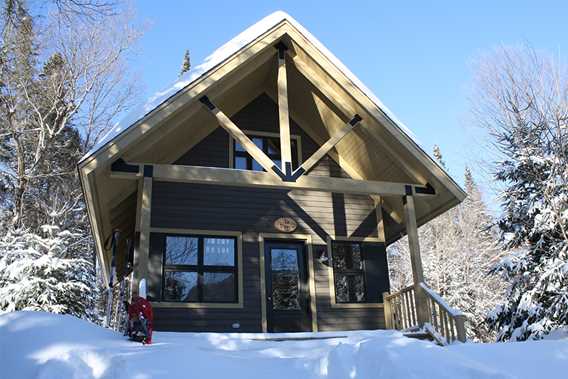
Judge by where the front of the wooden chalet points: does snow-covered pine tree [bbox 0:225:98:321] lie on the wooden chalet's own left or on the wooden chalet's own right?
on the wooden chalet's own right

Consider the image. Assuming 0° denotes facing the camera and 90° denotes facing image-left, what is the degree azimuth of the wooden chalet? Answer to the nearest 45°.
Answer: approximately 0°

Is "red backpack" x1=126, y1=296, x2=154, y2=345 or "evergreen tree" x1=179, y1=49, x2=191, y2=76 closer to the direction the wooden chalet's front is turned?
the red backpack

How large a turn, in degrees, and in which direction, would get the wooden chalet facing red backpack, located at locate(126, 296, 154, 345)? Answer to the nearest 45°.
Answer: approximately 45° to its right

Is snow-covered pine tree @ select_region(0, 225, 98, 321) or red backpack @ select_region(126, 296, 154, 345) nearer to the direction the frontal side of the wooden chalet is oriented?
the red backpack

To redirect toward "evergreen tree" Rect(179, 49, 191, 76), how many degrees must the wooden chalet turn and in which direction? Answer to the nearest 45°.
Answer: approximately 180°
